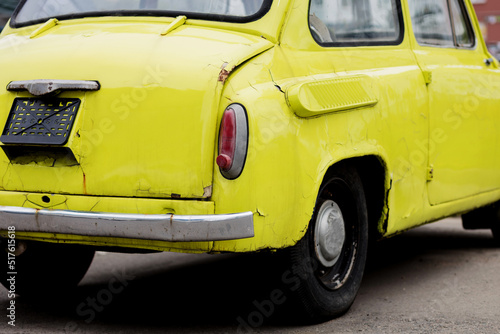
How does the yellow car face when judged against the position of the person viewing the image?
facing away from the viewer and to the right of the viewer
